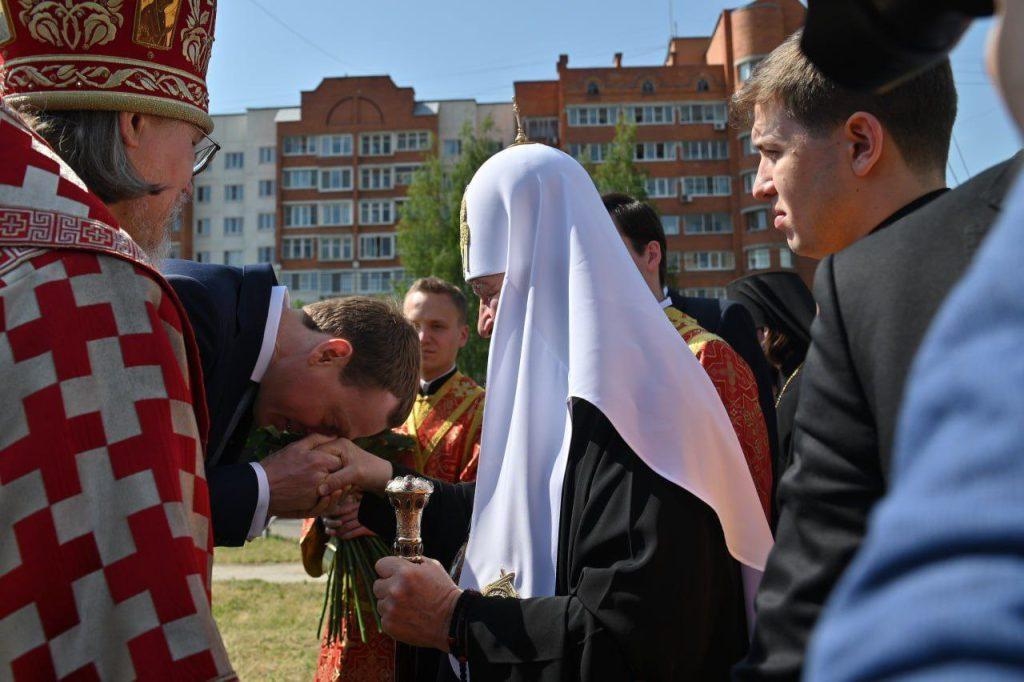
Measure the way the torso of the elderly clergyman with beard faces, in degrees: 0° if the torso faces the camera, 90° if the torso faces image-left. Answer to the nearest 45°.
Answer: approximately 225°

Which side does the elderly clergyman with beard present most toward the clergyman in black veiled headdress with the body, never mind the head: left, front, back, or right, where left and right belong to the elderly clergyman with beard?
front

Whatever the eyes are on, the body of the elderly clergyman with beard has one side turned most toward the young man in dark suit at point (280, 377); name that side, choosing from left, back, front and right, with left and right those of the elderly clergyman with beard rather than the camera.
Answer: front

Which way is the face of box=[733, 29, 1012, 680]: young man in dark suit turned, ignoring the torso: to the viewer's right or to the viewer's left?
to the viewer's left
